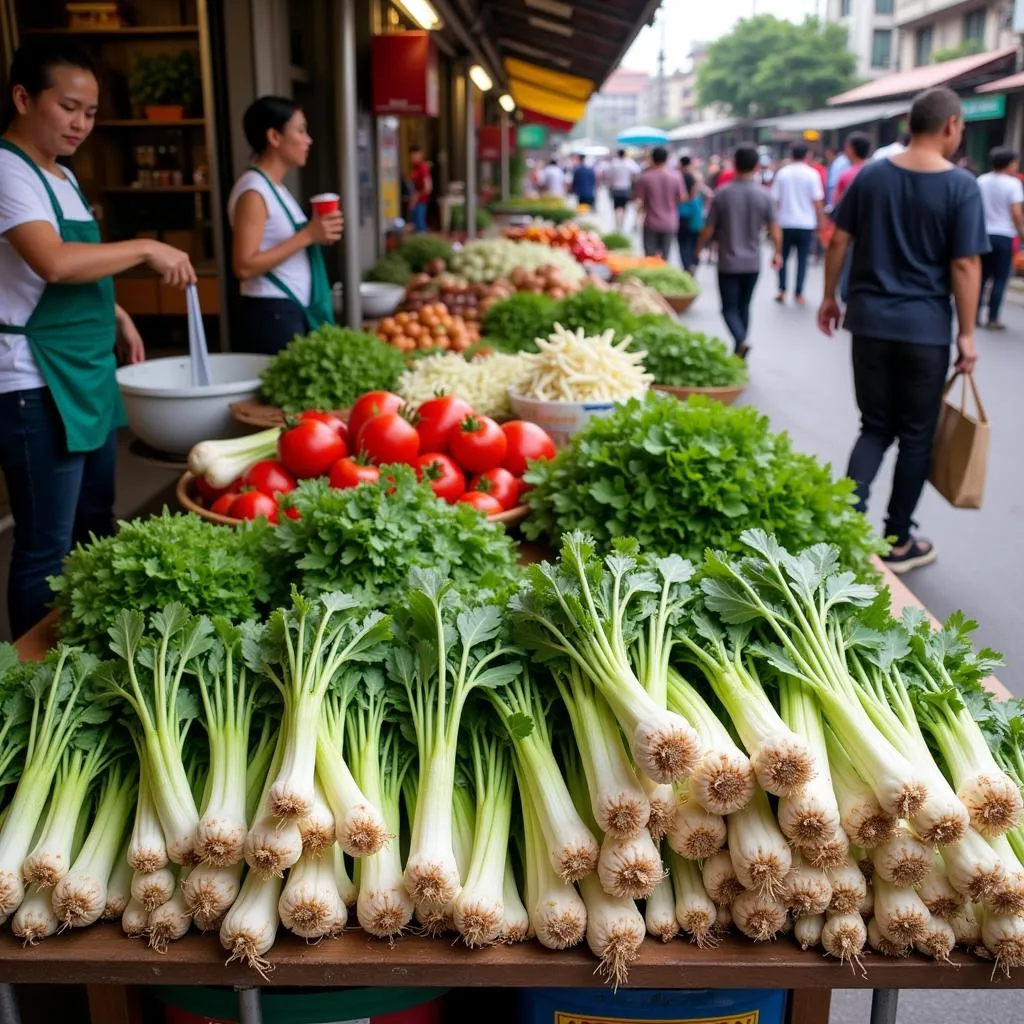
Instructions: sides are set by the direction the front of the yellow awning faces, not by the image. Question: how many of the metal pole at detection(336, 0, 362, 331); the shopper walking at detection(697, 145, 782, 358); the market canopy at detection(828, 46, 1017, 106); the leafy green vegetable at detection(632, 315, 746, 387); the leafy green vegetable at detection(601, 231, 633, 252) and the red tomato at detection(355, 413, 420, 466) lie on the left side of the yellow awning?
1

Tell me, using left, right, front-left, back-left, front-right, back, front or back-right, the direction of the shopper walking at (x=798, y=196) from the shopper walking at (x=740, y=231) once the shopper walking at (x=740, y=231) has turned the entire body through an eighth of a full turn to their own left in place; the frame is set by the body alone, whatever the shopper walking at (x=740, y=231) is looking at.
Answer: front-right

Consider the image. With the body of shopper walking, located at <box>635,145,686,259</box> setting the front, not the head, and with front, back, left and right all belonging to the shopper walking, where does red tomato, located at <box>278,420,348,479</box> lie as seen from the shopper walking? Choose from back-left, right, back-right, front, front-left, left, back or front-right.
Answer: back

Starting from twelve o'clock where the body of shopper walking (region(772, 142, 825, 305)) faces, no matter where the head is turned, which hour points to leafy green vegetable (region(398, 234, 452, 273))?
The leafy green vegetable is roughly at 7 o'clock from the shopper walking.

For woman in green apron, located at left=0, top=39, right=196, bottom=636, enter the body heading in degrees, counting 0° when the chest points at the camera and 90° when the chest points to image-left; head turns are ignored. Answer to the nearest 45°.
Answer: approximately 315°

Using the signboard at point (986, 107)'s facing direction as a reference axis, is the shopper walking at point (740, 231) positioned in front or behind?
in front

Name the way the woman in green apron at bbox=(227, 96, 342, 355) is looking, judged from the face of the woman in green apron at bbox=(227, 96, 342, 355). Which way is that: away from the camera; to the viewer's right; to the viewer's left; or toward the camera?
to the viewer's right

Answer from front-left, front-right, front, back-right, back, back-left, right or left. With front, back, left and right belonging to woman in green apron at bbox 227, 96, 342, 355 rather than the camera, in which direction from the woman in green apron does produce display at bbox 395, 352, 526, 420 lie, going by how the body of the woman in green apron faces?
front-right

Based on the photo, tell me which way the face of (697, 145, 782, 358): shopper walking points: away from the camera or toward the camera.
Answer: away from the camera

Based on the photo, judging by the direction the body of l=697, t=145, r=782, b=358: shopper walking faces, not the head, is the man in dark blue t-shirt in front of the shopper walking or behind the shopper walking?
behind

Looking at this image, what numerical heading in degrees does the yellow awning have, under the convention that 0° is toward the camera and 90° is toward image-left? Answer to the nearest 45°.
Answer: approximately 315°

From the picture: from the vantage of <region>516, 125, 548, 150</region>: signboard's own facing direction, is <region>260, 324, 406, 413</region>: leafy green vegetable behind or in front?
in front

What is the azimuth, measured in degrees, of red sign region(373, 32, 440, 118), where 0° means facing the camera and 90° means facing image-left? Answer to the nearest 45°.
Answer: approximately 0°

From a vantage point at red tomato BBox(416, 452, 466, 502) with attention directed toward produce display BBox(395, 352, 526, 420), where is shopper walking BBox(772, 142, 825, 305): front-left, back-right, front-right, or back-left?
front-right
